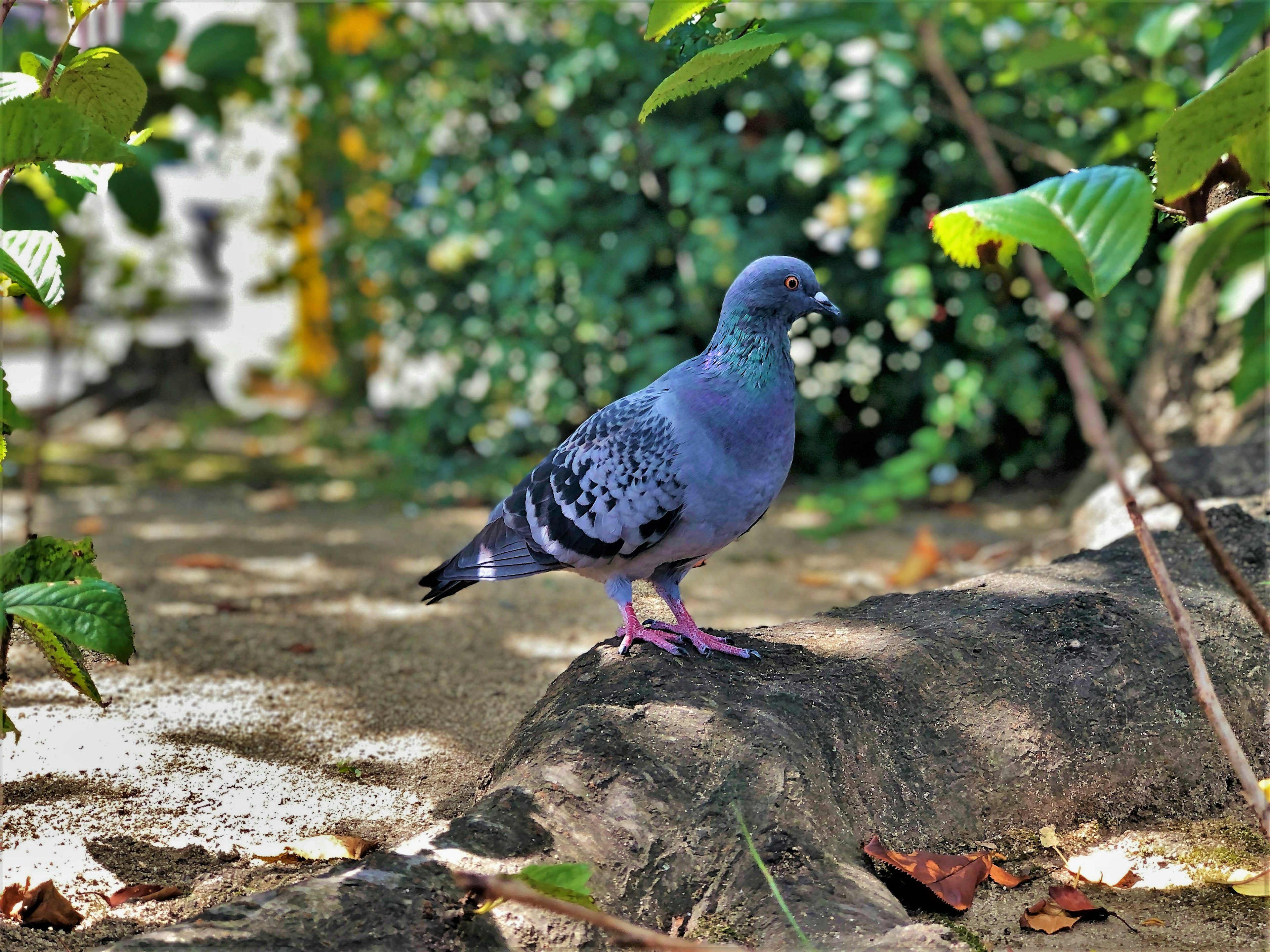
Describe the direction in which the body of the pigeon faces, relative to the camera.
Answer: to the viewer's right

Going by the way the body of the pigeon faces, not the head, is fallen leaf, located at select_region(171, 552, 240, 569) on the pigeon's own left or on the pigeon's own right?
on the pigeon's own left

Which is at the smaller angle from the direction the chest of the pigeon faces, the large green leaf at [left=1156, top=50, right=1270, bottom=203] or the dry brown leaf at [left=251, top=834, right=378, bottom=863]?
the large green leaf

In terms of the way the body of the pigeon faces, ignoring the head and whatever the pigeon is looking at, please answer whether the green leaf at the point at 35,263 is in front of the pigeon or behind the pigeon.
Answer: behind

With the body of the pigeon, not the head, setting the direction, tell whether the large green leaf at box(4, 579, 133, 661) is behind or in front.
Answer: behind

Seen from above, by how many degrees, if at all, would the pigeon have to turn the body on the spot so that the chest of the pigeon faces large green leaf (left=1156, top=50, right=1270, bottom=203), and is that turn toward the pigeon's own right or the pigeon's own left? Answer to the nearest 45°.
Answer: approximately 45° to the pigeon's own right
